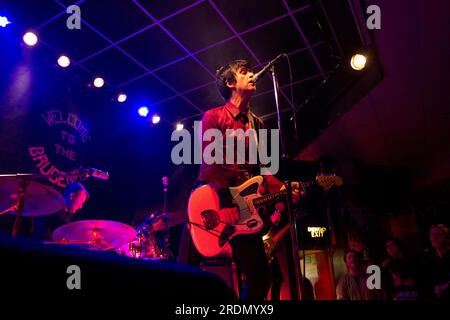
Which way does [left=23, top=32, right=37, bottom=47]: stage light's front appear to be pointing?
toward the camera

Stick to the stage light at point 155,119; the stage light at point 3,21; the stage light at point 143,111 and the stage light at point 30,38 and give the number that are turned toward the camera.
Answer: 4

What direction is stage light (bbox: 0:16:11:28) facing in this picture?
toward the camera

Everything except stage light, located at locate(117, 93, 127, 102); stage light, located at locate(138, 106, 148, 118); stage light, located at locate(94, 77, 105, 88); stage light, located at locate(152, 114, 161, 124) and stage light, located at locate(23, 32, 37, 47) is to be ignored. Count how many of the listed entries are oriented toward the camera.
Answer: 5

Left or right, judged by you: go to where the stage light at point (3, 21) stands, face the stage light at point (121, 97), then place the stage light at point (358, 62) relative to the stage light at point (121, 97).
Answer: right

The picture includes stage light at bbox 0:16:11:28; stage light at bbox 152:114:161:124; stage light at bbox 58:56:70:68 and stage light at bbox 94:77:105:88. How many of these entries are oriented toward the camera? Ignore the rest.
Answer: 4

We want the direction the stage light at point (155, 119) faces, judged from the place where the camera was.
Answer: facing the viewer

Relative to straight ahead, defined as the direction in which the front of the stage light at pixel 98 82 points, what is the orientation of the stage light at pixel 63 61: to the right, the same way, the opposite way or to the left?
the same way

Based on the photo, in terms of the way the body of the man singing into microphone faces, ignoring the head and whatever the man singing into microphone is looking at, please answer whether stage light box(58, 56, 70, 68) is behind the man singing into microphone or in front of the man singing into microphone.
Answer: behind

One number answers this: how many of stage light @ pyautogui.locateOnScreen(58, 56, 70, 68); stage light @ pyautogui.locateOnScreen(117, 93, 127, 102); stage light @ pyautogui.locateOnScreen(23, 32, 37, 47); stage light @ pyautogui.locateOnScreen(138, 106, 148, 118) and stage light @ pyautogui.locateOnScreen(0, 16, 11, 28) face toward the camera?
5

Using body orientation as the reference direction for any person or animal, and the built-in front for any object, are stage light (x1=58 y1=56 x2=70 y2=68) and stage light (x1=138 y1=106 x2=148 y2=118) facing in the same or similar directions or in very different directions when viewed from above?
same or similar directions

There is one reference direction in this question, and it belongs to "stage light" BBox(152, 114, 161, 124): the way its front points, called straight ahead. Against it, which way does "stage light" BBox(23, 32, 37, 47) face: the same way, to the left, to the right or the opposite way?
the same way

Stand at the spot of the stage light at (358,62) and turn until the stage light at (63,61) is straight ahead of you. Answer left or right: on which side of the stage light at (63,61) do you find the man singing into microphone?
left
